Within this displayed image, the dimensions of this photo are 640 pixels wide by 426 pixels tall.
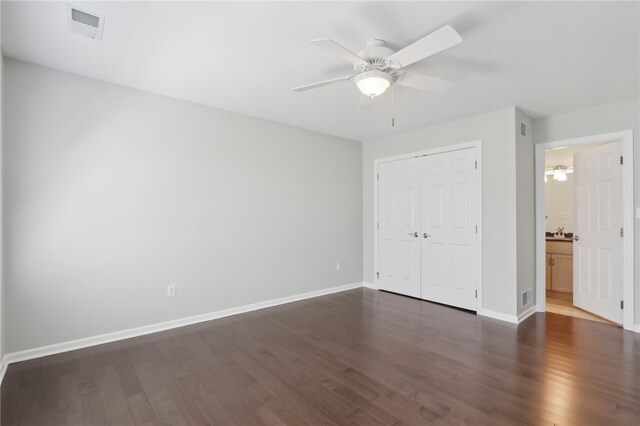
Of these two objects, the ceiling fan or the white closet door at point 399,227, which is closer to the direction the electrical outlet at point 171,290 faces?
the ceiling fan

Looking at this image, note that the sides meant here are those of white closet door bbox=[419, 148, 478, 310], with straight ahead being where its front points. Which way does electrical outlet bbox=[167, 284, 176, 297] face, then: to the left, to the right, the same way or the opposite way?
to the left

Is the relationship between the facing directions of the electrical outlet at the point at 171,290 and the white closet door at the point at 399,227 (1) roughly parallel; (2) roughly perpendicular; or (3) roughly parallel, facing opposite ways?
roughly perpendicular

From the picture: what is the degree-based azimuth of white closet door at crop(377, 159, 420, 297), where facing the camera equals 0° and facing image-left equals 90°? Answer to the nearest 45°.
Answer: approximately 45°

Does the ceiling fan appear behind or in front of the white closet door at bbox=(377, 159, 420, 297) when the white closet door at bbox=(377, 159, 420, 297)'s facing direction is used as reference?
in front

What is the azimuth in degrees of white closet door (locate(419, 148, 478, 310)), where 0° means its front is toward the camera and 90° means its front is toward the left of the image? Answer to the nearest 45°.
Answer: approximately 45°
